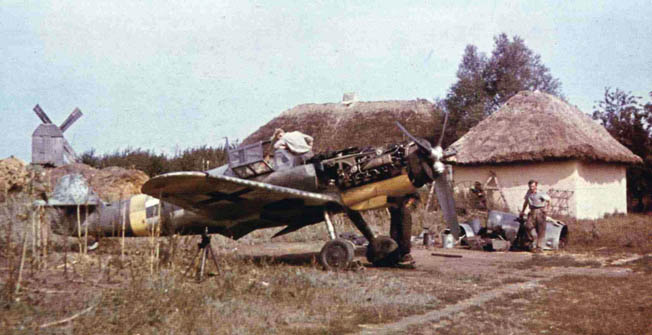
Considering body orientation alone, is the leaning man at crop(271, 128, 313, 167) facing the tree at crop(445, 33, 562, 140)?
no

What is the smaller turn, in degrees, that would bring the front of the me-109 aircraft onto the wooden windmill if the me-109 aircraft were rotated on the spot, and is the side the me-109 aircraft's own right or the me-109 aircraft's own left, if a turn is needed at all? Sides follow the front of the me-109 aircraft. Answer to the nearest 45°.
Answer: approximately 180°

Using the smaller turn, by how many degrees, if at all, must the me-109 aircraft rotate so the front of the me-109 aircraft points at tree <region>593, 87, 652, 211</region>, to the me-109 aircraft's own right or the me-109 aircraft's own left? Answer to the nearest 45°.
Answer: approximately 90° to the me-109 aircraft's own left

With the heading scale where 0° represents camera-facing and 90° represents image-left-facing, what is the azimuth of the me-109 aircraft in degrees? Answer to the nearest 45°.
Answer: approximately 315°
